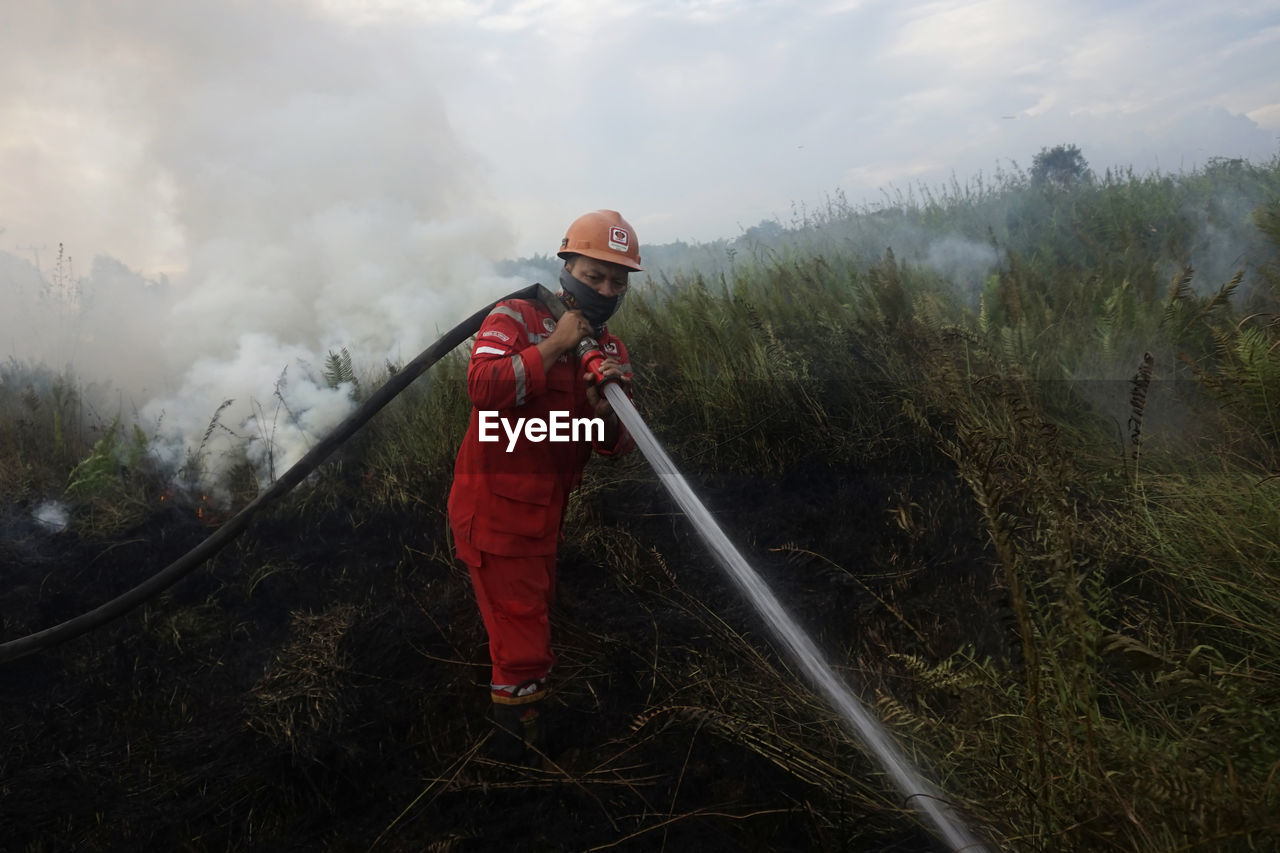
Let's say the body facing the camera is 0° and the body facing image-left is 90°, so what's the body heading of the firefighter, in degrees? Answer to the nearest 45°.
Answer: approximately 315°
